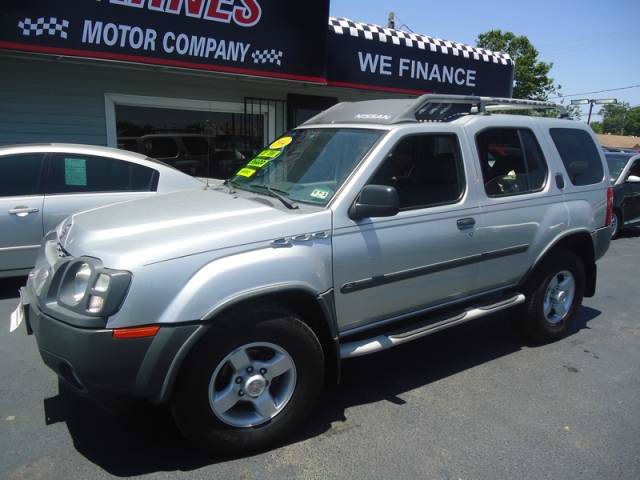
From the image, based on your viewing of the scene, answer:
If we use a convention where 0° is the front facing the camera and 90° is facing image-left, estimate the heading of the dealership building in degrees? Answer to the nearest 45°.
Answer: approximately 315°

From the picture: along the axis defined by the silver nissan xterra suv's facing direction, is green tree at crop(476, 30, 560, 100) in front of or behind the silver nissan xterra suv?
behind

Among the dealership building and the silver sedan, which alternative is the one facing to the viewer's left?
the silver sedan

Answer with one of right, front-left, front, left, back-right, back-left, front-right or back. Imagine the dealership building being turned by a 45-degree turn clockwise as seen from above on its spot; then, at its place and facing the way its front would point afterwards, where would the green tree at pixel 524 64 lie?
back-left

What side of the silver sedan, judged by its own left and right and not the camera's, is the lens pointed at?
left

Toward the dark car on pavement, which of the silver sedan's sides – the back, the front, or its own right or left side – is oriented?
back

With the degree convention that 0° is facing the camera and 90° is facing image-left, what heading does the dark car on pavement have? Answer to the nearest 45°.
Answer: approximately 45°

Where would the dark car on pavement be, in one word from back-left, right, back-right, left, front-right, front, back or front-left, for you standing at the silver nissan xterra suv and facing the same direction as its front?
back

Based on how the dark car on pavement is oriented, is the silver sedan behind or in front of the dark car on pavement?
in front

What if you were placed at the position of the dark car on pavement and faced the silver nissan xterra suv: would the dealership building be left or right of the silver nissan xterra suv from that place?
right

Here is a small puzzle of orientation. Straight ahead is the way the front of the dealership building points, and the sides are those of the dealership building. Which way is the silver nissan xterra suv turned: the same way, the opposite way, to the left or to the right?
to the right

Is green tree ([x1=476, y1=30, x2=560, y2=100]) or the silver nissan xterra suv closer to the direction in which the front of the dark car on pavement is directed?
the silver nissan xterra suv

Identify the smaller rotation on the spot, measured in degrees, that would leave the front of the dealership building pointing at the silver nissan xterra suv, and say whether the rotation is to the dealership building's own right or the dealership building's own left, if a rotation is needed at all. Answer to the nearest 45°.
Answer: approximately 45° to the dealership building's own right

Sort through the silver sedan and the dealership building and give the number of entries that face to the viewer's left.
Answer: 1
